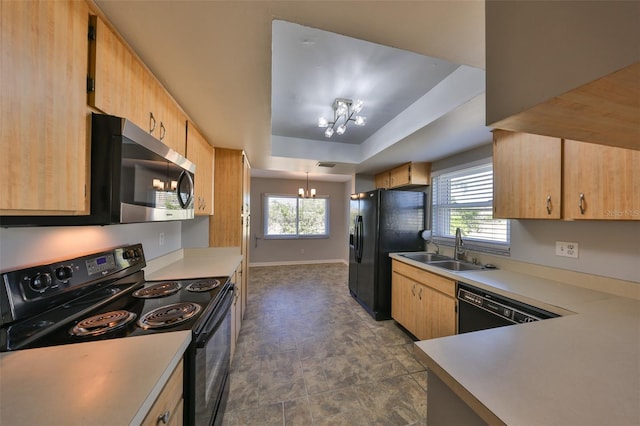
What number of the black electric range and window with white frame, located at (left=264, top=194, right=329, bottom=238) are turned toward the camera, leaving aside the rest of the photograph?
1

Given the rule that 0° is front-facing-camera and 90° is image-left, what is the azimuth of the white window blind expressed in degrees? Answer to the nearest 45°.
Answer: approximately 45°

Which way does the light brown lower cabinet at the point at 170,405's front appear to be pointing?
to the viewer's right

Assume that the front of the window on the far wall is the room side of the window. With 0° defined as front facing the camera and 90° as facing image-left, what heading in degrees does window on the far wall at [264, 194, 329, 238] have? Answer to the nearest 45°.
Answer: approximately 0°

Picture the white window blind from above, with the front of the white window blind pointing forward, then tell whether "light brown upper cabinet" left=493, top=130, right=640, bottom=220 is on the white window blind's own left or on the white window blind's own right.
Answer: on the white window blind's own left

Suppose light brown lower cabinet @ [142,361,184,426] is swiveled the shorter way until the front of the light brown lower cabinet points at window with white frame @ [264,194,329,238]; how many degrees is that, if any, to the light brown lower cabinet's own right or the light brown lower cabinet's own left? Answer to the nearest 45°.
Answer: approximately 45° to the light brown lower cabinet's own left
